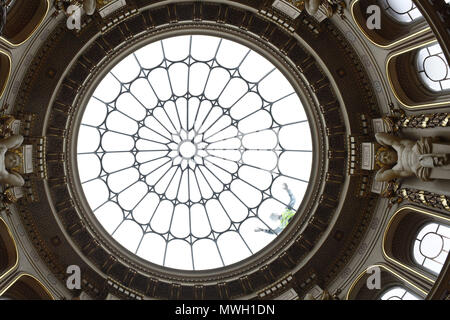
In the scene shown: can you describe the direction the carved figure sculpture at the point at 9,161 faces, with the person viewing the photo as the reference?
facing the viewer

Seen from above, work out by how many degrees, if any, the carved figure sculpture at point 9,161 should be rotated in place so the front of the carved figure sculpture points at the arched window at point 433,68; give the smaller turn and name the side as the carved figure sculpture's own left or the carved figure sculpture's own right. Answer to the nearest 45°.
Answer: approximately 45° to the carved figure sculpture's own left

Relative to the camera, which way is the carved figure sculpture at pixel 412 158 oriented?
toward the camera

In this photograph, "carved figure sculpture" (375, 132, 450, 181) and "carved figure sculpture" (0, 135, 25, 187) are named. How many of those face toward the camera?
2

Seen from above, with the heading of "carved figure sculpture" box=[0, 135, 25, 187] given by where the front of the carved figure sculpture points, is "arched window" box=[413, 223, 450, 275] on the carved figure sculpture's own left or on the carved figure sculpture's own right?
on the carved figure sculpture's own left
